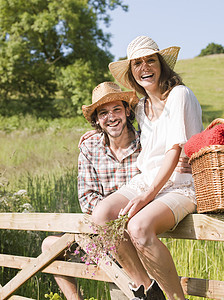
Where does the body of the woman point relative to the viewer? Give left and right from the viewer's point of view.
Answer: facing the viewer and to the left of the viewer

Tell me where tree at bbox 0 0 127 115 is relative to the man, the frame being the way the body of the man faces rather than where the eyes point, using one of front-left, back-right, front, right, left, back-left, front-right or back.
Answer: back

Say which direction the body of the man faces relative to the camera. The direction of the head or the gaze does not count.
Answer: toward the camera

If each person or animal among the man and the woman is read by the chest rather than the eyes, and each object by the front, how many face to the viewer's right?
0
